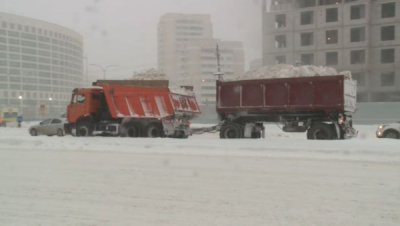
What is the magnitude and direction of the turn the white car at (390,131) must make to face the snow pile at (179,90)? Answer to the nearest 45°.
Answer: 0° — it already faces it

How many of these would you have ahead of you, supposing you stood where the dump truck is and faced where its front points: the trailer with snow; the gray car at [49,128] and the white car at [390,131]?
1

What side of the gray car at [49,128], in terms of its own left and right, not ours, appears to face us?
left

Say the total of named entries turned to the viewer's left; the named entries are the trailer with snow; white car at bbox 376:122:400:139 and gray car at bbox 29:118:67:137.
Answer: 3

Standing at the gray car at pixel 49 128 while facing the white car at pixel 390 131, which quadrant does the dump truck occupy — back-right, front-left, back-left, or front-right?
front-right

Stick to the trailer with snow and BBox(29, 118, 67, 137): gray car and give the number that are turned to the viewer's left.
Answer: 2

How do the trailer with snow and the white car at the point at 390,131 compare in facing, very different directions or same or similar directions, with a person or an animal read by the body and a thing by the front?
same or similar directions

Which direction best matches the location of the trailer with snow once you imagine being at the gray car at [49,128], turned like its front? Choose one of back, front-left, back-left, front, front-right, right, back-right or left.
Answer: back-left

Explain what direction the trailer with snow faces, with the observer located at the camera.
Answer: facing to the left of the viewer

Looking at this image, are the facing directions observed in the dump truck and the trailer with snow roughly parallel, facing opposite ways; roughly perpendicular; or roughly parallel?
roughly parallel

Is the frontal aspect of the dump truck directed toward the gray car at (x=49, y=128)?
yes

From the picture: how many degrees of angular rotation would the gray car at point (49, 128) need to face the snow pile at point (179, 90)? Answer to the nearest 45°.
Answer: approximately 135° to its left

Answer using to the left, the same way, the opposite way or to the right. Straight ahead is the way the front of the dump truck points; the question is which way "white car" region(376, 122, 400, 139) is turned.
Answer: the same way

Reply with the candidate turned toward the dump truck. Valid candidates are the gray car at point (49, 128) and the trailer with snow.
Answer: the trailer with snow

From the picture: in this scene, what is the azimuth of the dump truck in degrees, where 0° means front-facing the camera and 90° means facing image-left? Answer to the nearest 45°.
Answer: approximately 135°

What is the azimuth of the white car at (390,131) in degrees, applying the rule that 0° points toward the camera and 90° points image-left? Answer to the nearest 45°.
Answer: approximately 90°

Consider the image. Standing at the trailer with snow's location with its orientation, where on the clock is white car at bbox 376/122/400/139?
The white car is roughly at 5 o'clock from the trailer with snow.

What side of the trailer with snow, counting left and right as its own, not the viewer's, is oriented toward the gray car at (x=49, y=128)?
front
